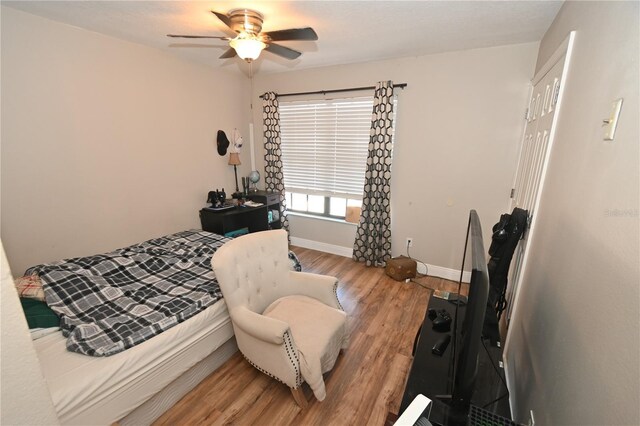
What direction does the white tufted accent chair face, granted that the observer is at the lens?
facing the viewer and to the right of the viewer

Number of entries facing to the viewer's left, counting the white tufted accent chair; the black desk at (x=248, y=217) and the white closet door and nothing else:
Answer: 1

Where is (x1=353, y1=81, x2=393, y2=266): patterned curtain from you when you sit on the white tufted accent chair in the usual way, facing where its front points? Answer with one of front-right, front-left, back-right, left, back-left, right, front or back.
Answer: left

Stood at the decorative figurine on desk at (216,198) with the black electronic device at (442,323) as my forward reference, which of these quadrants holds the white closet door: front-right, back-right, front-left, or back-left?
front-left

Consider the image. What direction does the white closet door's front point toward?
to the viewer's left

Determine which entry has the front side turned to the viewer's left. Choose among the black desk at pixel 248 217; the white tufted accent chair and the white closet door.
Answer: the white closet door

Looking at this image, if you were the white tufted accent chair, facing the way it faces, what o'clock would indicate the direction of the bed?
The bed is roughly at 4 o'clock from the white tufted accent chair.

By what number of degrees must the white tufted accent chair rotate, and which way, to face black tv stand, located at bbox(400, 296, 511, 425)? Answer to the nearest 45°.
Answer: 0° — it already faces it

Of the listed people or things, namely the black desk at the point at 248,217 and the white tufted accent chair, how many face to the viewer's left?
0

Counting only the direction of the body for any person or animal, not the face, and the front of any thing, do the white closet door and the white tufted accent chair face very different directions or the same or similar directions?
very different directions

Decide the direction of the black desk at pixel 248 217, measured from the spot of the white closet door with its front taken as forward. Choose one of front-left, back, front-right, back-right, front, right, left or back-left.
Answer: front

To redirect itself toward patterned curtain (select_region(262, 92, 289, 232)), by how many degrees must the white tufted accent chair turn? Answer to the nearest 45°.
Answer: approximately 135° to its left

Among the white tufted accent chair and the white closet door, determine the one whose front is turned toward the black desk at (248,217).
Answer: the white closet door

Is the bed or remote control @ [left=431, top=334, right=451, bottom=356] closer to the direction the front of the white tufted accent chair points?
the remote control

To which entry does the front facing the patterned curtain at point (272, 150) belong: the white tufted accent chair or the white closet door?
the white closet door
